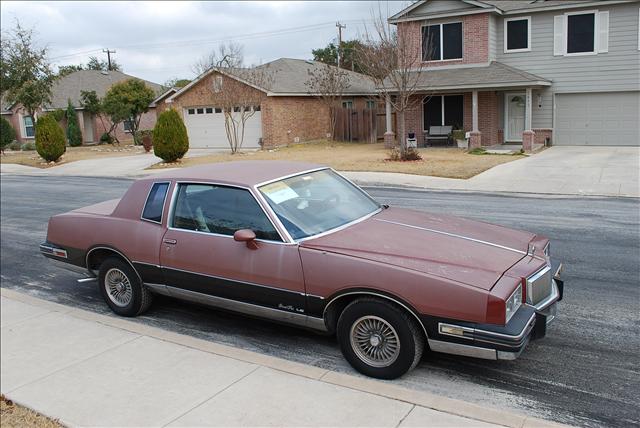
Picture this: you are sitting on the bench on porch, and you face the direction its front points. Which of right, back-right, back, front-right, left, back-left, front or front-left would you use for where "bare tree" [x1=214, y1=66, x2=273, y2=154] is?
right

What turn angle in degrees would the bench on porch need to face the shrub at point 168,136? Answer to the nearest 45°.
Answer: approximately 45° to its right

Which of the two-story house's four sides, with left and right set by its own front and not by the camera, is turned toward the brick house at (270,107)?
right

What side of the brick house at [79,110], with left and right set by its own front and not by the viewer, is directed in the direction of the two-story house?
left

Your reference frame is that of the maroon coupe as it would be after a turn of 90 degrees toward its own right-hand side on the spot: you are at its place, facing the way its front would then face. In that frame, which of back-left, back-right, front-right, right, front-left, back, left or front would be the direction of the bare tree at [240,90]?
back-right

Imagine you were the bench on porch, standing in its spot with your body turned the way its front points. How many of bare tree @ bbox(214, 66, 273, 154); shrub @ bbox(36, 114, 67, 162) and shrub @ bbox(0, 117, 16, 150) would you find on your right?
3

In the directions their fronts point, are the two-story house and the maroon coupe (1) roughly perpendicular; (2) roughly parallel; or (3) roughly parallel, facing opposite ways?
roughly perpendicular

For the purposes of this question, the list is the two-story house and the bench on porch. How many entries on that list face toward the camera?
2

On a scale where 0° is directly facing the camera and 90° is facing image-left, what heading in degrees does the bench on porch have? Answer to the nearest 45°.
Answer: approximately 0°

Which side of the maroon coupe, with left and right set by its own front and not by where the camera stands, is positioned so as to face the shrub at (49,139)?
back

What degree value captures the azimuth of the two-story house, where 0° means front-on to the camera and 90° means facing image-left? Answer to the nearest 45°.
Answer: approximately 0°

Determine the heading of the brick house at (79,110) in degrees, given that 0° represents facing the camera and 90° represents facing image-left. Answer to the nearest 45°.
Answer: approximately 45°
